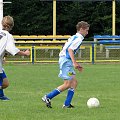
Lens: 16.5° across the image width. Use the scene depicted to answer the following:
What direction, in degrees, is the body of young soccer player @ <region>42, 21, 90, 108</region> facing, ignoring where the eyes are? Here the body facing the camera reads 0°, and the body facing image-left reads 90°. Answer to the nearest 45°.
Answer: approximately 270°
